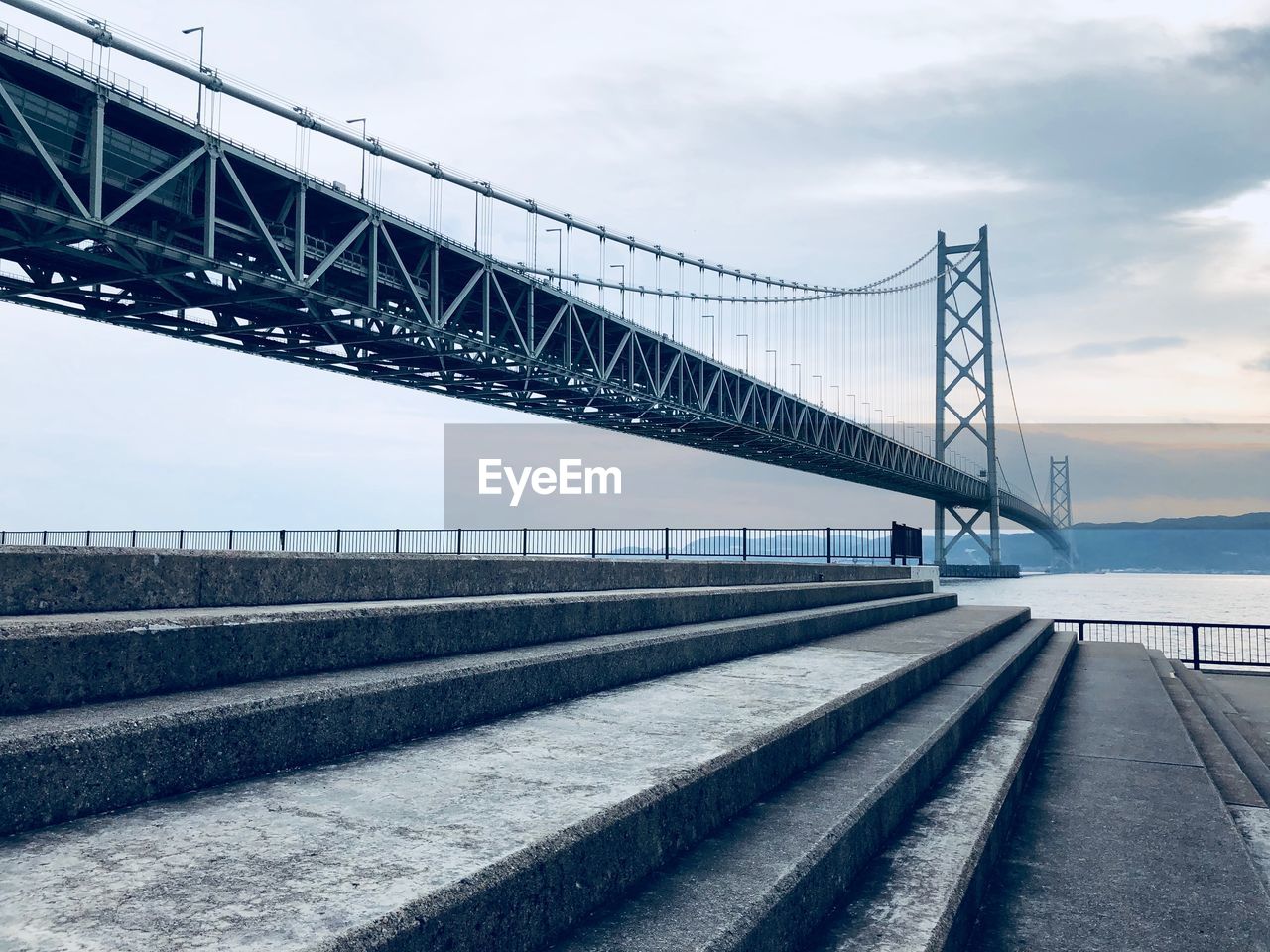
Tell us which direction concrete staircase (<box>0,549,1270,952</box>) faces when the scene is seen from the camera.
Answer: facing the viewer and to the right of the viewer

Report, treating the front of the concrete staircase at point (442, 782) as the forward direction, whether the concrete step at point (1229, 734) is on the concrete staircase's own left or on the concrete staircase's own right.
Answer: on the concrete staircase's own left
